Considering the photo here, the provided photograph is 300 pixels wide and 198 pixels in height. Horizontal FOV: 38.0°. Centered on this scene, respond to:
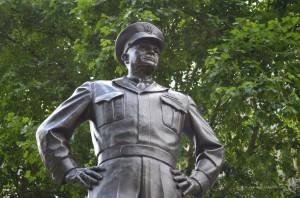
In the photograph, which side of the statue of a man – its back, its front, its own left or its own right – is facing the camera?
front
